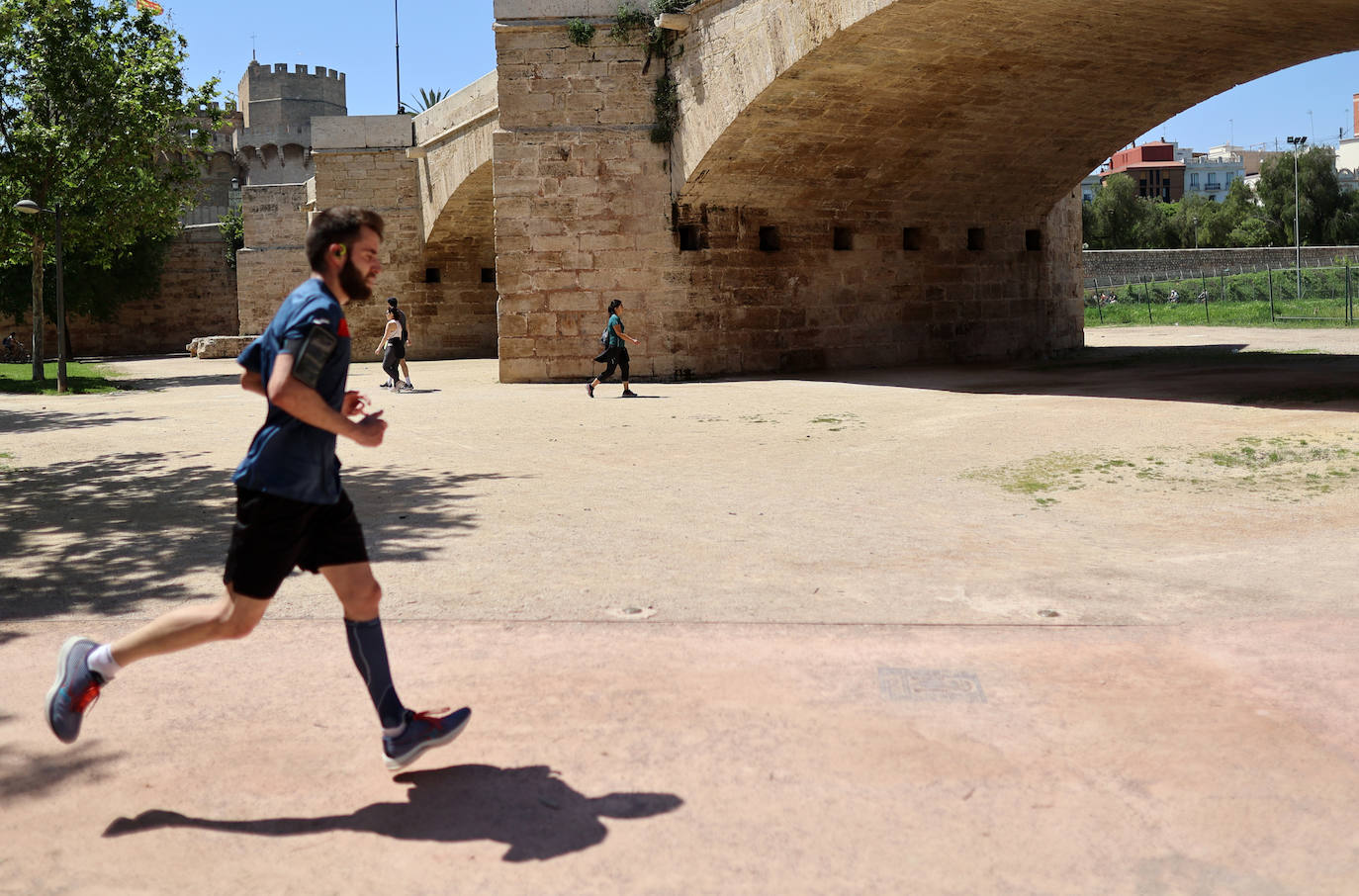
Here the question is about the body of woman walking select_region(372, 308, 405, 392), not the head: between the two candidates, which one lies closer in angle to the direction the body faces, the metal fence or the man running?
the man running

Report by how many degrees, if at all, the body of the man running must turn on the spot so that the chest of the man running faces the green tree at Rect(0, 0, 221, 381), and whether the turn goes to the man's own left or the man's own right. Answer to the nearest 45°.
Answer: approximately 90° to the man's own left

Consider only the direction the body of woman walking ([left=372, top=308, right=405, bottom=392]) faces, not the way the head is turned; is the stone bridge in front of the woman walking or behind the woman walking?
behind

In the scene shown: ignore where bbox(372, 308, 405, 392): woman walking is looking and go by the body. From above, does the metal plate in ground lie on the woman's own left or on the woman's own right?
on the woman's own left

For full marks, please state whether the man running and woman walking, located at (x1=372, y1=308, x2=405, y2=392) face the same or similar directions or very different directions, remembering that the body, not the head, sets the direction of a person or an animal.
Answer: very different directions

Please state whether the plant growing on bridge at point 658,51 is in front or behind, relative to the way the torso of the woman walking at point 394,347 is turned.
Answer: behind

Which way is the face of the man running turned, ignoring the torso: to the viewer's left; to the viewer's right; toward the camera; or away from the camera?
to the viewer's right

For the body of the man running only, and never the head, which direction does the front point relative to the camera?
to the viewer's right

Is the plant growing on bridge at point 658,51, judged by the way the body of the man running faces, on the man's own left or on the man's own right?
on the man's own left
